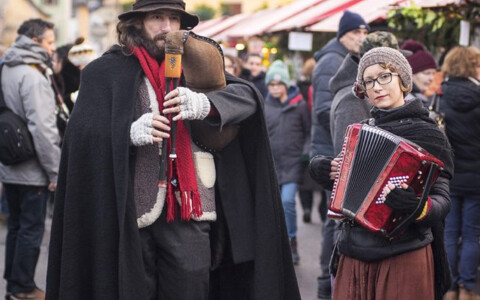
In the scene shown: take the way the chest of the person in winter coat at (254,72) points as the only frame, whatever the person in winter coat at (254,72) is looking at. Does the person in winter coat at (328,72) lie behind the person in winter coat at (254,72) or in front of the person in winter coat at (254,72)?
in front

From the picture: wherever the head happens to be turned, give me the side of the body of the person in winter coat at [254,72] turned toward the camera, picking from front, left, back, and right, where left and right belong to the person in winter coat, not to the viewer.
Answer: front

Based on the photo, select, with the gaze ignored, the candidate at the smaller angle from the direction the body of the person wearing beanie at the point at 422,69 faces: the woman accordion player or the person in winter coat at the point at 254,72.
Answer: the woman accordion player

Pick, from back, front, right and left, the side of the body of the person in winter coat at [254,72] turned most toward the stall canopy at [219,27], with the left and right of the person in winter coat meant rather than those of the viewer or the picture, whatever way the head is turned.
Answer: back

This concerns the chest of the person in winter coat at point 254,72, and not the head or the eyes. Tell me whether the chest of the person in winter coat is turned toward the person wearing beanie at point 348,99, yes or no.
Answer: yes

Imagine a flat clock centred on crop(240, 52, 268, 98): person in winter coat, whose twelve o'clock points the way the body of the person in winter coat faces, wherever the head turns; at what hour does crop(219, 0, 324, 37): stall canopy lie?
The stall canopy is roughly at 6 o'clock from the person in winter coat.

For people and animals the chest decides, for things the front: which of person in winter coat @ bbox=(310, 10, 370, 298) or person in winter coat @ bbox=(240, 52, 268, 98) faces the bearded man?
person in winter coat @ bbox=(240, 52, 268, 98)

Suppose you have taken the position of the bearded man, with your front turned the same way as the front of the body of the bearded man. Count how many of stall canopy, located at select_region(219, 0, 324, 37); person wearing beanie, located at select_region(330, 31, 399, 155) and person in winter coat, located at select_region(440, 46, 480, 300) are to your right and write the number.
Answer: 0

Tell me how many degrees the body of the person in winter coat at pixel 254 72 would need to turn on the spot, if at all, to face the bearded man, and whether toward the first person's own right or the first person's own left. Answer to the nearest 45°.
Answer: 0° — they already face them

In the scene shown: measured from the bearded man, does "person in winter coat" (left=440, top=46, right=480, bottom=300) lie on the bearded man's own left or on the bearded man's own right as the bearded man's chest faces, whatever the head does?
on the bearded man's own left

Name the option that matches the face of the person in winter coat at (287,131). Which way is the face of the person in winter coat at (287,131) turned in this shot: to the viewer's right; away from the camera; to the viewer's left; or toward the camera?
toward the camera

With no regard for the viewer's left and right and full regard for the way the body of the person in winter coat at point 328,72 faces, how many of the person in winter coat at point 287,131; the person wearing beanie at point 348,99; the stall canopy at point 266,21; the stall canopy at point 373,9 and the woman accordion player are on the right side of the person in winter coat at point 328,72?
2

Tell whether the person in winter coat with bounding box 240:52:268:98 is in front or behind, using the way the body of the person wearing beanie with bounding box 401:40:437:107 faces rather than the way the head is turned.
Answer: behind

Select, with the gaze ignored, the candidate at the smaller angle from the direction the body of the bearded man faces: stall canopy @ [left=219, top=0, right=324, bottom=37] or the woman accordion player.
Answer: the woman accordion player

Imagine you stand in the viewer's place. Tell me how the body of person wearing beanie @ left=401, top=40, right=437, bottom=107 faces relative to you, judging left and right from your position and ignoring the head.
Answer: facing the viewer and to the right of the viewer

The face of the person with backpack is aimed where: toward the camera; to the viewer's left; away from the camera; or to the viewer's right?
to the viewer's right
